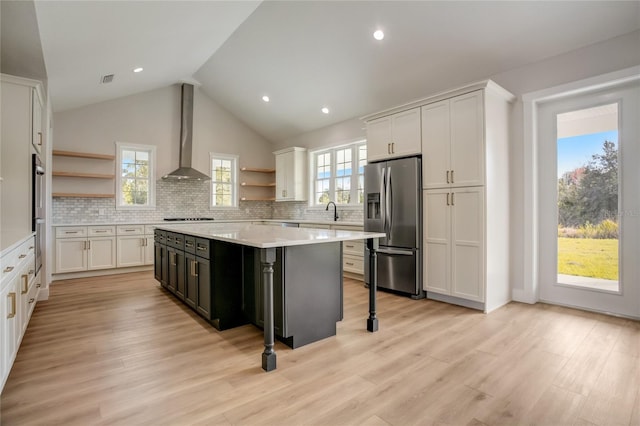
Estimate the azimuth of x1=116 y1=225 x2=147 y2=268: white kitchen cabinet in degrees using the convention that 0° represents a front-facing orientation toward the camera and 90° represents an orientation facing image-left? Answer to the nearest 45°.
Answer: approximately 0°

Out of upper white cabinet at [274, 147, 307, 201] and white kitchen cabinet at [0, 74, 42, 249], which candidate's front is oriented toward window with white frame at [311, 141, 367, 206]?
the white kitchen cabinet

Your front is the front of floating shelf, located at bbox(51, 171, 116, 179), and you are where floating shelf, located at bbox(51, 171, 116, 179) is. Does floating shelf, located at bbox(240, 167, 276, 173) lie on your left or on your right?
on your left

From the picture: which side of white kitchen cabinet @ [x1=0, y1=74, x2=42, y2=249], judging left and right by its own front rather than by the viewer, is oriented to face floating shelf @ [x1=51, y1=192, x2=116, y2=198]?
left

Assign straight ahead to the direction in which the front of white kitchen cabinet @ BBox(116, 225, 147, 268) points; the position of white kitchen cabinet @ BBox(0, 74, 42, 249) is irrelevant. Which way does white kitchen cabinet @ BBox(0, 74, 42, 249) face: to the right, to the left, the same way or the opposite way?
to the left

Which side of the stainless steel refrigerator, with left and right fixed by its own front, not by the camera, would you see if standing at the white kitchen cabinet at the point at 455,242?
left

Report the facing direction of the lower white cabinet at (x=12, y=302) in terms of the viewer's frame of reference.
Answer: facing to the right of the viewer

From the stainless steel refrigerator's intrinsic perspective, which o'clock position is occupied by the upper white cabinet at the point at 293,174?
The upper white cabinet is roughly at 3 o'clock from the stainless steel refrigerator.
